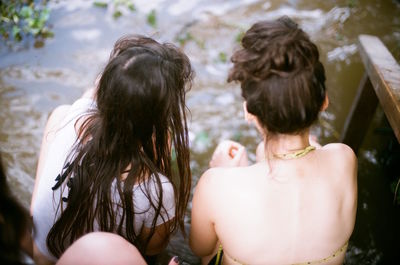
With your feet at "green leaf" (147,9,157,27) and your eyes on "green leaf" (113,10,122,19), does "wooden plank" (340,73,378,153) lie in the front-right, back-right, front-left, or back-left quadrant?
back-left

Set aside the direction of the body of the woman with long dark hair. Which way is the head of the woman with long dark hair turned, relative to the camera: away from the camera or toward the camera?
away from the camera

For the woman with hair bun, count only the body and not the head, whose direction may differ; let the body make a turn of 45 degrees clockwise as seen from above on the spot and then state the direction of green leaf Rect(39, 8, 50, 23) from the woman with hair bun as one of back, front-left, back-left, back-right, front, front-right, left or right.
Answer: left

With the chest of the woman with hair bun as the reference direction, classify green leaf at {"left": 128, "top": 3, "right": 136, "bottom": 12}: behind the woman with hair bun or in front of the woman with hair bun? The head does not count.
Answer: in front

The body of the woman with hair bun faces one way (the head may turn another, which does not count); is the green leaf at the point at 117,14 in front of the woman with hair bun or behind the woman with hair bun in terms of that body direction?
in front

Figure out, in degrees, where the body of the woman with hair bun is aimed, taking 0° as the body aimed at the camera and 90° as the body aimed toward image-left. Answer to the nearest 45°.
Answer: approximately 180°

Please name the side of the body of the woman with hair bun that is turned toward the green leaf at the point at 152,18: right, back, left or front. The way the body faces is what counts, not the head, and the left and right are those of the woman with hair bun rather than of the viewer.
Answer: front

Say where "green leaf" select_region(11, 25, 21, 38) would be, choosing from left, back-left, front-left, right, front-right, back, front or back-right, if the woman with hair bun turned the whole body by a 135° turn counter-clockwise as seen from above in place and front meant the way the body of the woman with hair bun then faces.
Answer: right

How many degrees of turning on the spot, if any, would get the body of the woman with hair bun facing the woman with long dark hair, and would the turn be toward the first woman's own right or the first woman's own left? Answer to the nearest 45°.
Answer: approximately 90° to the first woman's own left

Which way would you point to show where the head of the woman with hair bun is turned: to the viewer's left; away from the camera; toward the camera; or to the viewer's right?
away from the camera

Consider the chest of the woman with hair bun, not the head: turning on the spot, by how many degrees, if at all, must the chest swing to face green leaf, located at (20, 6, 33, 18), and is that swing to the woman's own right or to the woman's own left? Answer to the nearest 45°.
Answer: approximately 45° to the woman's own left

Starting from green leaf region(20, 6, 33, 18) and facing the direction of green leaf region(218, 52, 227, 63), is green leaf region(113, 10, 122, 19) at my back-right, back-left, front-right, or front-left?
front-left
